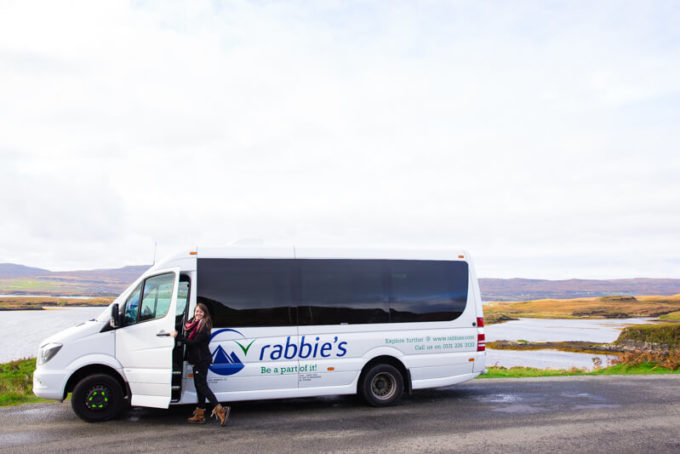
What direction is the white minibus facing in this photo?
to the viewer's left

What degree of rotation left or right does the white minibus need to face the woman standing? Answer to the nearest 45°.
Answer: approximately 45° to its left
